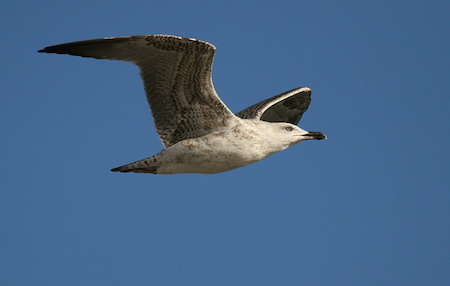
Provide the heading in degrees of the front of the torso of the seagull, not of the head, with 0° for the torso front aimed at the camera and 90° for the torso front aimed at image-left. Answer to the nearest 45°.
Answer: approximately 270°
